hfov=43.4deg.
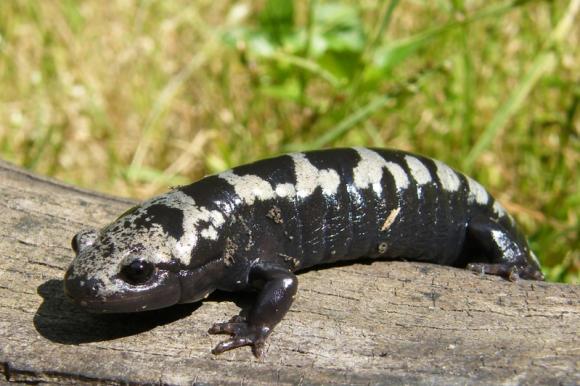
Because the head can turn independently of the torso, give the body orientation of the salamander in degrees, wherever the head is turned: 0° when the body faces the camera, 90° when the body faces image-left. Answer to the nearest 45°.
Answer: approximately 45°
